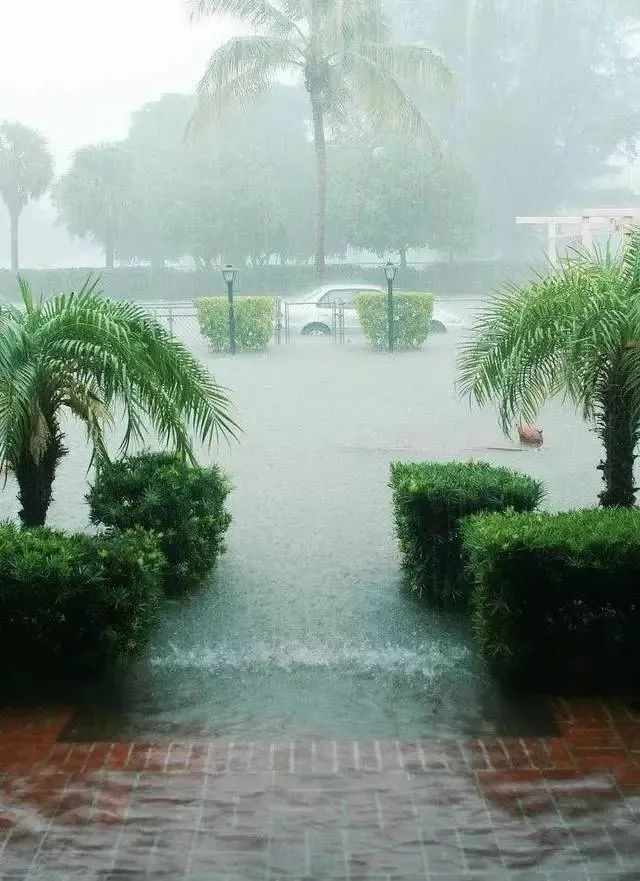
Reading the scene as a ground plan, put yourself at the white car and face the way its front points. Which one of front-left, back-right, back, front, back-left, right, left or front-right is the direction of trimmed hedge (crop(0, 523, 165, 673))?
right

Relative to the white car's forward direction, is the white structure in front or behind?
in front

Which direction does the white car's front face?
to the viewer's right

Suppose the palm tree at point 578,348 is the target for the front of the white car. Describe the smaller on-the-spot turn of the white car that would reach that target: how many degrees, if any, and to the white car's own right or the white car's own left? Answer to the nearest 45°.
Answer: approximately 90° to the white car's own right

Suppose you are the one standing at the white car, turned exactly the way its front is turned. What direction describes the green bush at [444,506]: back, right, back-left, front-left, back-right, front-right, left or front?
right

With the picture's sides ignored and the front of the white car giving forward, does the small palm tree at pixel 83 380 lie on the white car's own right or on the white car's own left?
on the white car's own right

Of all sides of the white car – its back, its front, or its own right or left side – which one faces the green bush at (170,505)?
right

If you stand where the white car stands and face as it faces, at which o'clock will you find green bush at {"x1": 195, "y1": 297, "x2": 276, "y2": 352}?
The green bush is roughly at 5 o'clock from the white car.
